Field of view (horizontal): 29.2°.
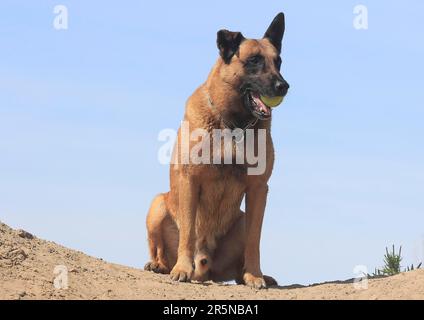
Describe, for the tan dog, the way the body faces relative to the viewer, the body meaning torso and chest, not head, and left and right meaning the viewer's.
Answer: facing the viewer and to the right of the viewer
